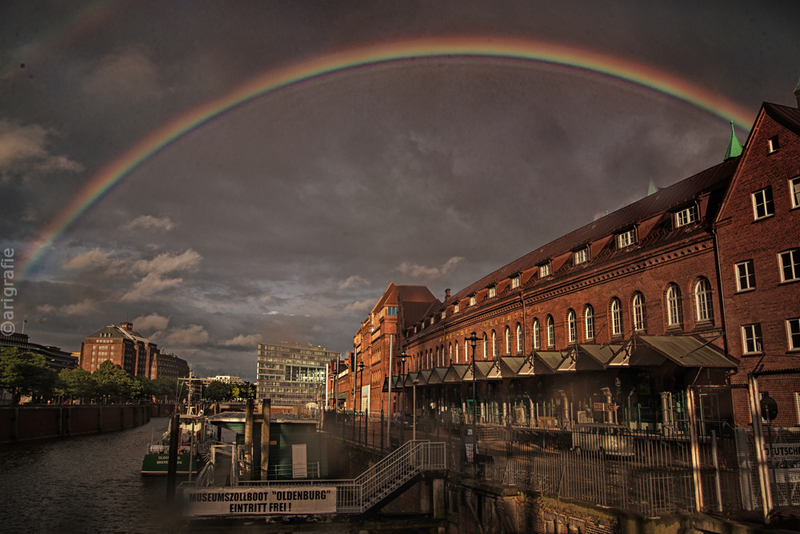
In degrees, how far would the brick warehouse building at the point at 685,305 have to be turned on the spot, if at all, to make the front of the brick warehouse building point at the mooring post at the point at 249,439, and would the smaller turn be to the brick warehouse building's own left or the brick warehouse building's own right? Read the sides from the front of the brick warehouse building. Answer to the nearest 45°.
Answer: approximately 45° to the brick warehouse building's own right

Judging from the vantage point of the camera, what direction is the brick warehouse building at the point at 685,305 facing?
facing the viewer and to the left of the viewer

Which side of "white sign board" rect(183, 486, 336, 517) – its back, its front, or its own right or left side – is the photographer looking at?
front

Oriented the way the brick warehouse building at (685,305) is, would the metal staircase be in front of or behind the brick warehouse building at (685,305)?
in front

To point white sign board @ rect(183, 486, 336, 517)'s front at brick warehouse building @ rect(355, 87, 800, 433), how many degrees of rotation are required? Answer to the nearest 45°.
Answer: approximately 90° to its left

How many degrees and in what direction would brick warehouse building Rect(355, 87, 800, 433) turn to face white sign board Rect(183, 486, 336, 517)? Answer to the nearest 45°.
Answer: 0° — it already faces it

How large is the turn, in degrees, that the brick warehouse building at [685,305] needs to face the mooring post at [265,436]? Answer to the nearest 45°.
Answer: approximately 45° to its right

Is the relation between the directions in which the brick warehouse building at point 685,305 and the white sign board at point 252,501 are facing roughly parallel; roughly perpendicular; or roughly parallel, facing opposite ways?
roughly perpendicular

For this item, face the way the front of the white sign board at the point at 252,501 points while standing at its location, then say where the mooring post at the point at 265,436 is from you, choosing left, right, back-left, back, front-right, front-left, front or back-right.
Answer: back

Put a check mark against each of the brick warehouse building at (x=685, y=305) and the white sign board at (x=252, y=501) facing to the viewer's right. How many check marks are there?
0
